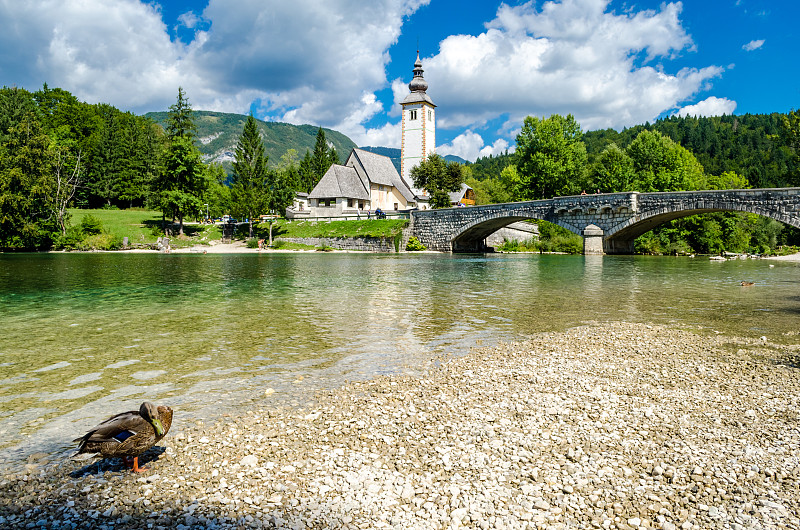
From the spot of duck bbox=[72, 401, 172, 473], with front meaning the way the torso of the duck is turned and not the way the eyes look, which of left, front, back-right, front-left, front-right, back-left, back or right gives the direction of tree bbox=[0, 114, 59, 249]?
left

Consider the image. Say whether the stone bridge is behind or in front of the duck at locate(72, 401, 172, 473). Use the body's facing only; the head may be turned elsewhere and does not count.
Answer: in front

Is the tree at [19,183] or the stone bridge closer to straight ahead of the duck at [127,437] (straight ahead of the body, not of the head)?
the stone bridge

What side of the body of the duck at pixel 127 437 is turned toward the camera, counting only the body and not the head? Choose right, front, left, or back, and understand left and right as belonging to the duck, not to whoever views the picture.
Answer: right
